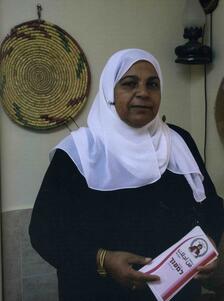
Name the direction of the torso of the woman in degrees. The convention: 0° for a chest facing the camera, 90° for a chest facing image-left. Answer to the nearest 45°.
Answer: approximately 315°
